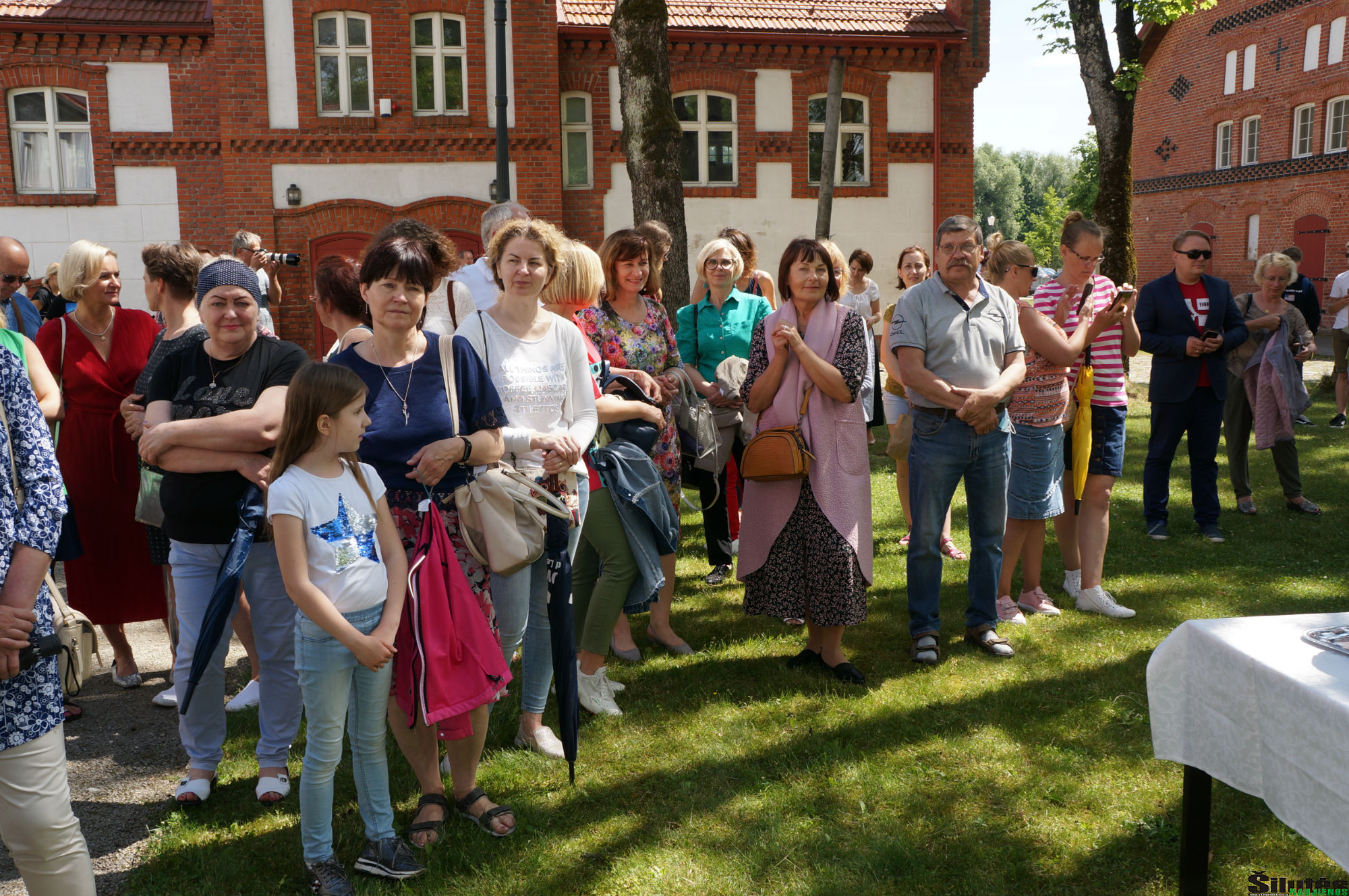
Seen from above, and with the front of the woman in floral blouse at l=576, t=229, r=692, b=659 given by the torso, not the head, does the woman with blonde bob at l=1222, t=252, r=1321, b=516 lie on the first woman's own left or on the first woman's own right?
on the first woman's own left

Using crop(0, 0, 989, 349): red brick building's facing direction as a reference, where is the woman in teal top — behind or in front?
in front

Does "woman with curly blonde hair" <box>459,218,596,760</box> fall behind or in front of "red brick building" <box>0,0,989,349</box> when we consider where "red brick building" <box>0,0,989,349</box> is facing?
in front

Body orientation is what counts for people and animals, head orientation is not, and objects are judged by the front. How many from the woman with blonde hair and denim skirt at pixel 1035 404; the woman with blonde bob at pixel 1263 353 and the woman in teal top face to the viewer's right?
1

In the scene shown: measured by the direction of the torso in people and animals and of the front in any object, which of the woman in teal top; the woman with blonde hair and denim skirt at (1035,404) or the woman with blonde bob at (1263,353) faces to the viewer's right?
the woman with blonde hair and denim skirt at (1035,404)

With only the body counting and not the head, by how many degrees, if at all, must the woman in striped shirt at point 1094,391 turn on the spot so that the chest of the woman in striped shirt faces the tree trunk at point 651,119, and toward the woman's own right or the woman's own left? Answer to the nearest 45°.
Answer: approximately 180°

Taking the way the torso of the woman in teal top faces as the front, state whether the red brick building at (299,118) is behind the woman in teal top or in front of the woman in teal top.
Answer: behind

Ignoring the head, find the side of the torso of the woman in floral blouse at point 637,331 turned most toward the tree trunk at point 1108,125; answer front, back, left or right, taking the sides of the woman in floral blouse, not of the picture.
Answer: left

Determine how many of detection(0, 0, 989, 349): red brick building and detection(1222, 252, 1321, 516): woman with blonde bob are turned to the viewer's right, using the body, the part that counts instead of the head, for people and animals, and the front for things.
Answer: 0

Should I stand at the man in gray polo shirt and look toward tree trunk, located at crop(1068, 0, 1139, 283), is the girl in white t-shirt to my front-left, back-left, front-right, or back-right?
back-left

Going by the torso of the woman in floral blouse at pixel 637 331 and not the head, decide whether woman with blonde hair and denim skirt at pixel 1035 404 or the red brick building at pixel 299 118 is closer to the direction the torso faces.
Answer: the woman with blonde hair and denim skirt

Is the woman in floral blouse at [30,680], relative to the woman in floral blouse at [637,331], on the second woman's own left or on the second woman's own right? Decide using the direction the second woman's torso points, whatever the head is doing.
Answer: on the second woman's own right
